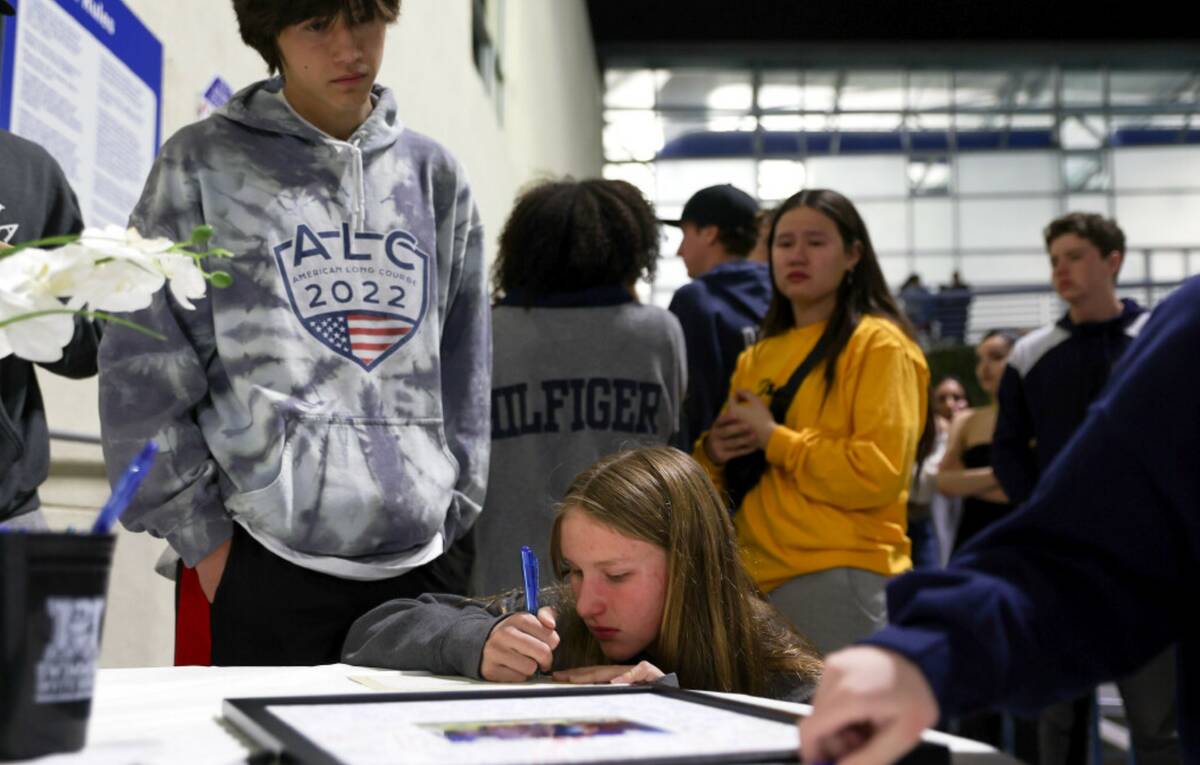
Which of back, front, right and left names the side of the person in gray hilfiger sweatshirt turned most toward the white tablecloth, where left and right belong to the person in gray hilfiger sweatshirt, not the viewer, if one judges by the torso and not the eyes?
back

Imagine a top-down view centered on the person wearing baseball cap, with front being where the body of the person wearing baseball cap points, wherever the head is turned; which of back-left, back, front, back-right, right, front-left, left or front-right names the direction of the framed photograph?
back-left

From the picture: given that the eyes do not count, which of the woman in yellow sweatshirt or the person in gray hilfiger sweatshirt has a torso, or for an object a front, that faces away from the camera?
the person in gray hilfiger sweatshirt

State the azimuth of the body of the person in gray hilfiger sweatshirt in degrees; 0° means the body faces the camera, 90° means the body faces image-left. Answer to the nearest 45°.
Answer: approximately 180°

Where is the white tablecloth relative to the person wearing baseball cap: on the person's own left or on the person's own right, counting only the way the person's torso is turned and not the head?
on the person's own left

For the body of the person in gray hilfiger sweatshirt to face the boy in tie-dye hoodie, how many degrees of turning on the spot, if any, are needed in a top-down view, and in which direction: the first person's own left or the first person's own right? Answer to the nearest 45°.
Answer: approximately 135° to the first person's own left

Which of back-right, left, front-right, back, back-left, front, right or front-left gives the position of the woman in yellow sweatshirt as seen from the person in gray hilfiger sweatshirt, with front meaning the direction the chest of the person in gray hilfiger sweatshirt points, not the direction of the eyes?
right

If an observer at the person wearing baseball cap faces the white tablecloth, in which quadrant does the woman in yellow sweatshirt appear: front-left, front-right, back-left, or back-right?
front-left

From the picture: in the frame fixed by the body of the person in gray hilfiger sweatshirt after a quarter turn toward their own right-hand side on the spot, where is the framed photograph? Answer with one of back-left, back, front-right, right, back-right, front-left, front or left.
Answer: right

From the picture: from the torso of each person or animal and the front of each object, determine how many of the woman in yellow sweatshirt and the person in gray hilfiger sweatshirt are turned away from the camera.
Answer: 1

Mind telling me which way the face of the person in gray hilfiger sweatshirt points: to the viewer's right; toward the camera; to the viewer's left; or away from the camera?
away from the camera

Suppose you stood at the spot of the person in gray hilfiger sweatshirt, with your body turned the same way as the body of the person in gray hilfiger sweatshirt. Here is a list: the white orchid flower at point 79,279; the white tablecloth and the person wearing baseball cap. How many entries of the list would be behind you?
2

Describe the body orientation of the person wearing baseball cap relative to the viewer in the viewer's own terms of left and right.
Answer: facing away from the viewer and to the left of the viewer

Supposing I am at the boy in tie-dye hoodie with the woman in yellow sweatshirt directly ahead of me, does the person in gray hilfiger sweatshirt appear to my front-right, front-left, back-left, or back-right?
front-left

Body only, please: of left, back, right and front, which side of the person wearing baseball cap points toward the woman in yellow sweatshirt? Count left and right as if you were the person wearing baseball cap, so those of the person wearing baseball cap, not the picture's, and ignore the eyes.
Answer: back

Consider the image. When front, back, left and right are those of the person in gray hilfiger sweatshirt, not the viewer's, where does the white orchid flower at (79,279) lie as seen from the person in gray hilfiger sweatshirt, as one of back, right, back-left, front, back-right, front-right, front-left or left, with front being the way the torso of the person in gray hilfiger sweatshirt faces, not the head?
back

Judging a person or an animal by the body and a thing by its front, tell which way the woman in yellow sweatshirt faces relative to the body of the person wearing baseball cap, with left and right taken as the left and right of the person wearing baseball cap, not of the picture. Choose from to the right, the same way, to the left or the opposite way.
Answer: to the left
